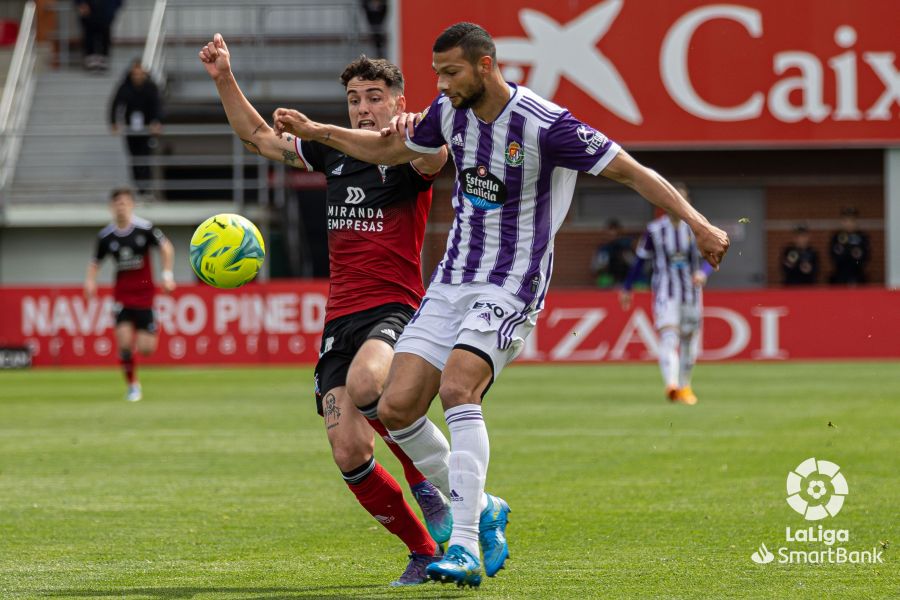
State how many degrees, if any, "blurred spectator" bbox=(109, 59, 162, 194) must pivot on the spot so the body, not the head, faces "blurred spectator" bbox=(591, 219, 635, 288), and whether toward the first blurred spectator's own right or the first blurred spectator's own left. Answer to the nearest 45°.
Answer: approximately 90° to the first blurred spectator's own left

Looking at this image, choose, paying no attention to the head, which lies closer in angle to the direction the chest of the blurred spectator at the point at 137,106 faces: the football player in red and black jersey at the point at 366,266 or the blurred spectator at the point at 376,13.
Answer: the football player in red and black jersey

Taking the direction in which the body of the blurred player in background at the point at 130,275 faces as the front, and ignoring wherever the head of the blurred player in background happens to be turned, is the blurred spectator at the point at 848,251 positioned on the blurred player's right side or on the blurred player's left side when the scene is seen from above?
on the blurred player's left side

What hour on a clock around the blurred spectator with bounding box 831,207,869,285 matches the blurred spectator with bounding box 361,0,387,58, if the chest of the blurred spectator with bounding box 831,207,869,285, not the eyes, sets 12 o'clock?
the blurred spectator with bounding box 361,0,387,58 is roughly at 3 o'clock from the blurred spectator with bounding box 831,207,869,285.

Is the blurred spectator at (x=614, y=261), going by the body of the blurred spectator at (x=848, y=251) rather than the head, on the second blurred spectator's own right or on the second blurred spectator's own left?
on the second blurred spectator's own right

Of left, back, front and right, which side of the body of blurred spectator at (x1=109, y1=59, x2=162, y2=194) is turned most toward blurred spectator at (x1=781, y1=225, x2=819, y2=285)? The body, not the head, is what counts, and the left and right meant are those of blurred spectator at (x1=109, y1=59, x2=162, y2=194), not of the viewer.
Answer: left
